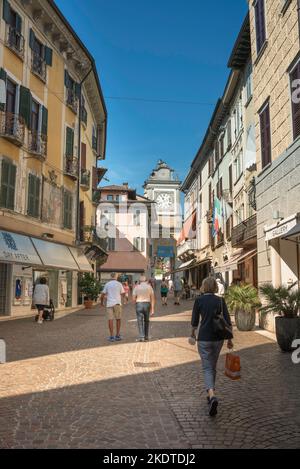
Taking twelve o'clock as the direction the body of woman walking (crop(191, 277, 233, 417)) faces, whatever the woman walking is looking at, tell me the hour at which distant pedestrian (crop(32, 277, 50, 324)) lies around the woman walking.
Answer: The distant pedestrian is roughly at 11 o'clock from the woman walking.

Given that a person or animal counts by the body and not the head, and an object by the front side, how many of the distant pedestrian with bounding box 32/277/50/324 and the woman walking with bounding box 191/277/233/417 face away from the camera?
2

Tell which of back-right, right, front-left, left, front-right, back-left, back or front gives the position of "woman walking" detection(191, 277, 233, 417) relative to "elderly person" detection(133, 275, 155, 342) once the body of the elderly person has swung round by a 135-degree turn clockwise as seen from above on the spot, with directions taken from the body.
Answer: front-right

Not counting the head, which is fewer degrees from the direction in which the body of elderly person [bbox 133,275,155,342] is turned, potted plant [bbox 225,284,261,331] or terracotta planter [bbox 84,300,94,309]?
the terracotta planter

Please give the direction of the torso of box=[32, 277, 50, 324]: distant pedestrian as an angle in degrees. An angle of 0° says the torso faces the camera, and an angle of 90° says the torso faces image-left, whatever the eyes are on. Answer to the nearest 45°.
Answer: approximately 180°

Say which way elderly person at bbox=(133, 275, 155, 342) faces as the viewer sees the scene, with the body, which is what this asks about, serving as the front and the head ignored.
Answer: away from the camera

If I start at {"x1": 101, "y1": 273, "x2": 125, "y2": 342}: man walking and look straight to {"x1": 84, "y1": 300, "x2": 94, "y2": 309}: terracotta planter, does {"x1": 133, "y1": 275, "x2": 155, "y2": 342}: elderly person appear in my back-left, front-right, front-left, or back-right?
back-right

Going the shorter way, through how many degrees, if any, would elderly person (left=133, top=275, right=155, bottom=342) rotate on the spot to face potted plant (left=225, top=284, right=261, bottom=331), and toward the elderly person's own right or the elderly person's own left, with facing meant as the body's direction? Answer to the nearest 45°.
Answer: approximately 45° to the elderly person's own right

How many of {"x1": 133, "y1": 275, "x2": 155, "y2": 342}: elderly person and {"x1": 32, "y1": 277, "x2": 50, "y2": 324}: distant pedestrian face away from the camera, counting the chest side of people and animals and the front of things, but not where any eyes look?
2

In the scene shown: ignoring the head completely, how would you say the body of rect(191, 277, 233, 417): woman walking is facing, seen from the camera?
away from the camera

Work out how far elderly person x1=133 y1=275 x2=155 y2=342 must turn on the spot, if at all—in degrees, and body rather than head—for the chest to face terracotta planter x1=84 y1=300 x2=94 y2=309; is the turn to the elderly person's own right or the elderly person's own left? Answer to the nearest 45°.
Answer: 0° — they already face it

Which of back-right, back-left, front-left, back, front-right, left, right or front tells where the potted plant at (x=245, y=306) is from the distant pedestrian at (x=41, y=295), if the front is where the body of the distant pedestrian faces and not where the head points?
back-right

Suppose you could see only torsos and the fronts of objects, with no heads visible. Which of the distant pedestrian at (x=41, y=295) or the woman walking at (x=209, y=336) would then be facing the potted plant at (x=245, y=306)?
the woman walking

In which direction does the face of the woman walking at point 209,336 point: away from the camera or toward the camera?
away from the camera
